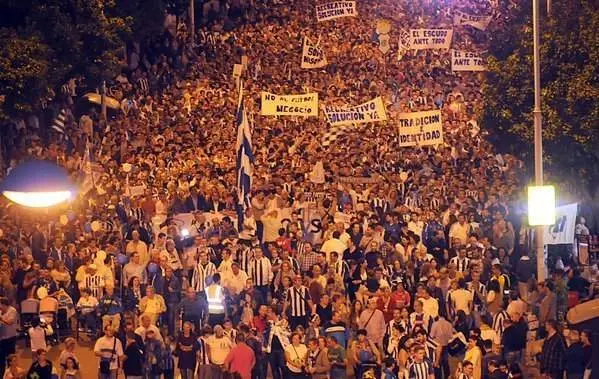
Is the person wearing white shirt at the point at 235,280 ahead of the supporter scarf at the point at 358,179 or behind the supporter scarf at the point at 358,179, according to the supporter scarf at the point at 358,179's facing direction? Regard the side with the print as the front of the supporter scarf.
ahead

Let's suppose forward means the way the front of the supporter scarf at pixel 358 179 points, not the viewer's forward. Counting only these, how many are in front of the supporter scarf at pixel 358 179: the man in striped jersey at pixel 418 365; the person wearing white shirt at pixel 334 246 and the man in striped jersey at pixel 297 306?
3

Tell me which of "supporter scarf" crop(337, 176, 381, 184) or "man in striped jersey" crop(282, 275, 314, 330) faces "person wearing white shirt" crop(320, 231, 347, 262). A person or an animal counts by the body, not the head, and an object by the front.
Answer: the supporter scarf

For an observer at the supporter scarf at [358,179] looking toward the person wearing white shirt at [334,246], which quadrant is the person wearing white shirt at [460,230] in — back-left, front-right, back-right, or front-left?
front-left

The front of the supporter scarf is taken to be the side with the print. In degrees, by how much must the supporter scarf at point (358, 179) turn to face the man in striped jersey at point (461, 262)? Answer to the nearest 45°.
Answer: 0° — it already faces them

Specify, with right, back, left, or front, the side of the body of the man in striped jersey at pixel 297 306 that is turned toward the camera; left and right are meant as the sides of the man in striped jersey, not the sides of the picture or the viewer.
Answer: front

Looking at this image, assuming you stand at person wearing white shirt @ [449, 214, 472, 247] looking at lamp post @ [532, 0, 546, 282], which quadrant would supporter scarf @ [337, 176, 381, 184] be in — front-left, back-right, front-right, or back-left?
back-left

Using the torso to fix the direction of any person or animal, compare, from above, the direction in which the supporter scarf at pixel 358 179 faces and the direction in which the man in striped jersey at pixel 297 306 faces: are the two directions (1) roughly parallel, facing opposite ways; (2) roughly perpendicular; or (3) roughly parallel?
roughly parallel

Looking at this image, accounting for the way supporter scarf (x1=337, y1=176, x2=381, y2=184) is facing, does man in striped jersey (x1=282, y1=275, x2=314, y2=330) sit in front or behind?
in front
